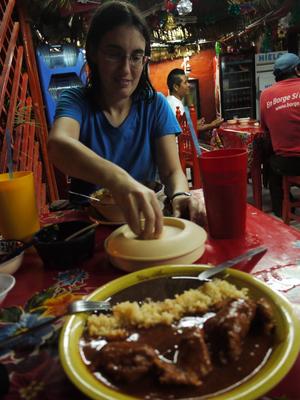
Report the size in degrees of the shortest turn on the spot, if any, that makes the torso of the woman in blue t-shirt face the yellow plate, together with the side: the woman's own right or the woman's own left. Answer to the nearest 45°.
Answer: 0° — they already face it

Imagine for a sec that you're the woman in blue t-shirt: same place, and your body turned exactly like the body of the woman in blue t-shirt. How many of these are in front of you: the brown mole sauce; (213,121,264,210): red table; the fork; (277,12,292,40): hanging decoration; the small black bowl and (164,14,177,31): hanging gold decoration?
3

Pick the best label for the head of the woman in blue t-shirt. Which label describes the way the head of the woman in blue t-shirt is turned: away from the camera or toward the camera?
toward the camera

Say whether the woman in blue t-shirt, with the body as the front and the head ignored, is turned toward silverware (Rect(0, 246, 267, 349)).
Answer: yes

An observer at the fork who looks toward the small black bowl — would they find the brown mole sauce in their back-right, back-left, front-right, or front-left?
back-right

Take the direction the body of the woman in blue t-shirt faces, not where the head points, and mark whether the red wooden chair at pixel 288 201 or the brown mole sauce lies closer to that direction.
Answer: the brown mole sauce

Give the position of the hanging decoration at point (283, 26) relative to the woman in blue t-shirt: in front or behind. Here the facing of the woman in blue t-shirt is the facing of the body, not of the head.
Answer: behind

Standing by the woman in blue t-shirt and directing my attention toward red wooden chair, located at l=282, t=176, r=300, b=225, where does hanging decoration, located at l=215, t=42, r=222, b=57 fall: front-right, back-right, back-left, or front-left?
front-left

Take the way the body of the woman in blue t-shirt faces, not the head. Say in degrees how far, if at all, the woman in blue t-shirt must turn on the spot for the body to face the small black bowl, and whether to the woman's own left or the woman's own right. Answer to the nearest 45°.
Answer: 0° — they already face it

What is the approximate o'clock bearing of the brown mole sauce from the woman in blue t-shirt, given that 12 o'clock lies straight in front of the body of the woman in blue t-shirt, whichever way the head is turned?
The brown mole sauce is roughly at 12 o'clock from the woman in blue t-shirt.

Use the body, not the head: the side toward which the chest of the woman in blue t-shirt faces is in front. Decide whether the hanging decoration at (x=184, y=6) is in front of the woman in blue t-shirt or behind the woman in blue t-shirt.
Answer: behind

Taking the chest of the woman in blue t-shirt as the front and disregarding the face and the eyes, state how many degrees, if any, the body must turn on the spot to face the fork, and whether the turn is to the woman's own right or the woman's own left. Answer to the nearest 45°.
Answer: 0° — they already face it

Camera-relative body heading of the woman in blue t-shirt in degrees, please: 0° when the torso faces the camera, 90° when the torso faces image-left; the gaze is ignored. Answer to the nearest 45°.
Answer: approximately 0°

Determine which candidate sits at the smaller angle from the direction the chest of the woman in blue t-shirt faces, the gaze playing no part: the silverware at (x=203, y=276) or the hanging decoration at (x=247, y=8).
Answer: the silverware

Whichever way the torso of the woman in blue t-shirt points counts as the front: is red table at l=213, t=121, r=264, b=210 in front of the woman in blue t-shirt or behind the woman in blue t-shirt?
behind
